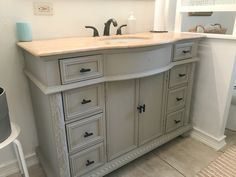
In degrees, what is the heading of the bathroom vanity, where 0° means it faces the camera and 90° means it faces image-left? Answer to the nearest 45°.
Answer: approximately 315°

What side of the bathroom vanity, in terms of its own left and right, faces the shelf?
left
